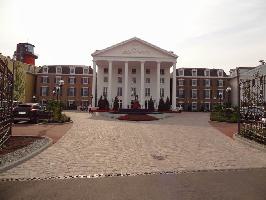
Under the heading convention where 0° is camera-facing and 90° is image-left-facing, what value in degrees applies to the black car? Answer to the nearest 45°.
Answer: approximately 225°

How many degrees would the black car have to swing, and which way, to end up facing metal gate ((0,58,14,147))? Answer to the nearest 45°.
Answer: approximately 135° to its right
